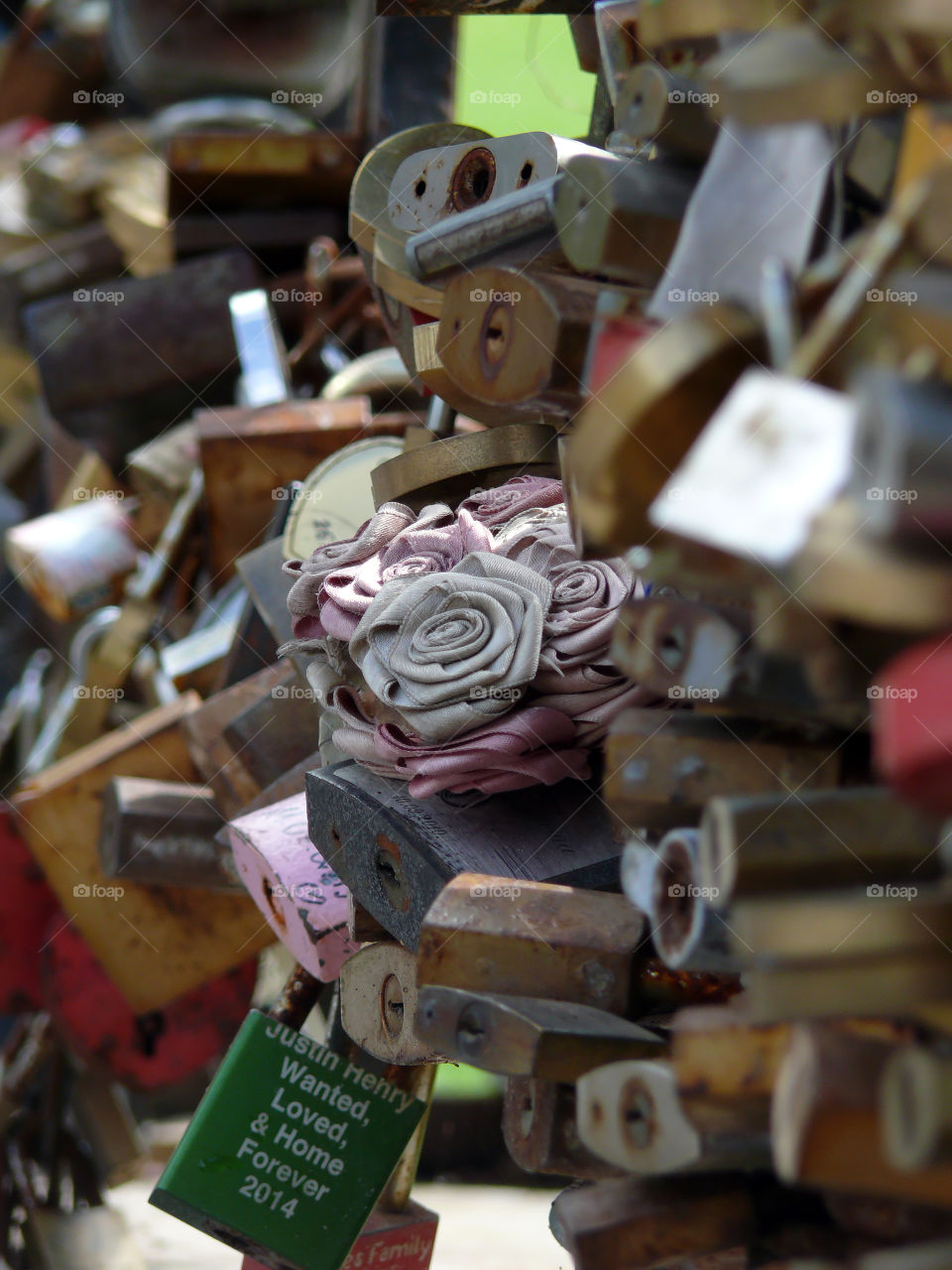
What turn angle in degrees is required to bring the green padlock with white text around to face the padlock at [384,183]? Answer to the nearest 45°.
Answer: approximately 180°

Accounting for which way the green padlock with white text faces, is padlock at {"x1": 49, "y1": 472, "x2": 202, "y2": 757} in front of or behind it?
behind

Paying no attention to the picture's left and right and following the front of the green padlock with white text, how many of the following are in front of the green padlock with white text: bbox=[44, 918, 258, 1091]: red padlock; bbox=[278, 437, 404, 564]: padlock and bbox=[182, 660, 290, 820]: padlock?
0

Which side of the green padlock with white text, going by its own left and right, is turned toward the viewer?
front
